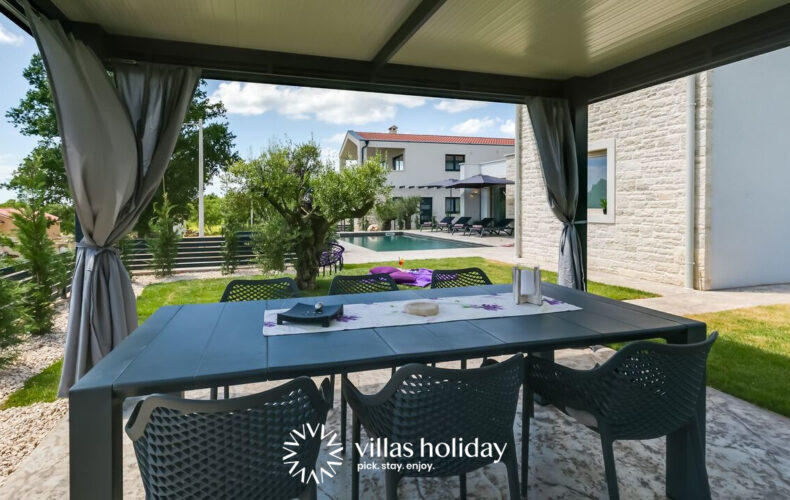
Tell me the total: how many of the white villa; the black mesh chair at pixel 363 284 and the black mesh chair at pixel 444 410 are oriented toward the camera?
2

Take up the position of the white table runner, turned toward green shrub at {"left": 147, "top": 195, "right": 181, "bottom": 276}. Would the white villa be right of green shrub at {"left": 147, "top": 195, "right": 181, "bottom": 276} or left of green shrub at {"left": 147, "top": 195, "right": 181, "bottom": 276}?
right

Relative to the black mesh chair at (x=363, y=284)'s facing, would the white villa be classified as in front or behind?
behind

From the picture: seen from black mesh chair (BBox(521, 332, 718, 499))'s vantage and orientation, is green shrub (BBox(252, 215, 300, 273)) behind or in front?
in front

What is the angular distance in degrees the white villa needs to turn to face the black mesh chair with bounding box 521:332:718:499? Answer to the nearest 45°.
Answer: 0° — it already faces it

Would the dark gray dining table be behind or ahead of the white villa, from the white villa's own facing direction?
ahead

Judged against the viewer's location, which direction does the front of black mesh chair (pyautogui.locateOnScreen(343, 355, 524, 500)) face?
facing away from the viewer and to the left of the viewer

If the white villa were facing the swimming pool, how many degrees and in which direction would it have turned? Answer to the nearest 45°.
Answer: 0° — it already faces it

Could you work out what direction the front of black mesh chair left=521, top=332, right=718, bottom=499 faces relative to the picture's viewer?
facing away from the viewer and to the left of the viewer

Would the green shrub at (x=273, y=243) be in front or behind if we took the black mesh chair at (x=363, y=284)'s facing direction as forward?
behind
